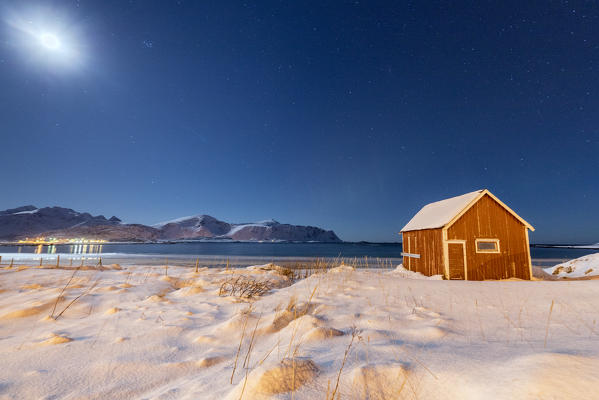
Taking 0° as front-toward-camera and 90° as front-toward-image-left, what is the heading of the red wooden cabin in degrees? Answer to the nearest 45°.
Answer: approximately 315°
